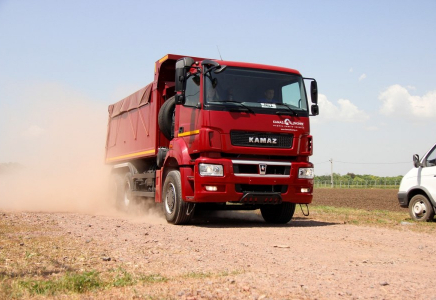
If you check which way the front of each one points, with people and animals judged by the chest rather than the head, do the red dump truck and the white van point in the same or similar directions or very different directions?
very different directions

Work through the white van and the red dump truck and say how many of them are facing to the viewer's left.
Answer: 1

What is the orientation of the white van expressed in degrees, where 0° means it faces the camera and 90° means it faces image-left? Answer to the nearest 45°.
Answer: approximately 90°

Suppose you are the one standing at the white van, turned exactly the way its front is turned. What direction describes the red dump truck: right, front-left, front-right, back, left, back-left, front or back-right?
front-left

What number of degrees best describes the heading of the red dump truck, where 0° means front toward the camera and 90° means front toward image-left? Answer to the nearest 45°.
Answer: approximately 315°

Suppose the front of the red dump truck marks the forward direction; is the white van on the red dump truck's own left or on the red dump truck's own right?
on the red dump truck's own left
